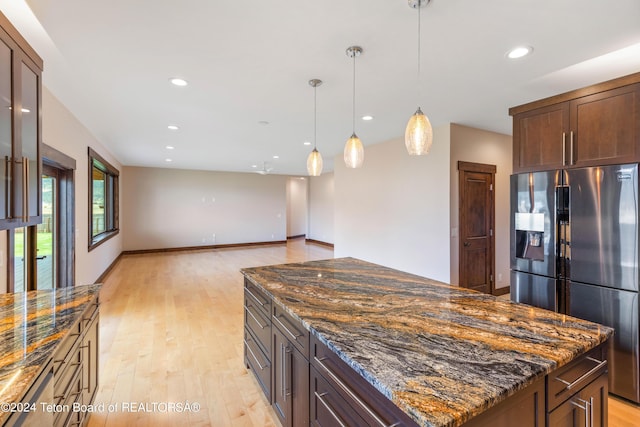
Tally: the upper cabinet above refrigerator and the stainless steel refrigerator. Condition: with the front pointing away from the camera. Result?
0

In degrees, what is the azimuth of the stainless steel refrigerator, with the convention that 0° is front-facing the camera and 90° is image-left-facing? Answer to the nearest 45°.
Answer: approximately 45°

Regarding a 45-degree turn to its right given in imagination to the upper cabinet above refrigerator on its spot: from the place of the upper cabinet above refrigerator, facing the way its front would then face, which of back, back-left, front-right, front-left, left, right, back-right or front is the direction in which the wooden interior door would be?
front-right

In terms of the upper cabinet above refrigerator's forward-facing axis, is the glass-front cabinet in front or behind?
in front

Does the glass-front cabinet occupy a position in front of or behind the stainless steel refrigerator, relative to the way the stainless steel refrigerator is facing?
in front

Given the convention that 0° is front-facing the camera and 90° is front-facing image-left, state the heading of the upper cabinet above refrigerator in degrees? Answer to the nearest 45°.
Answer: approximately 45°
